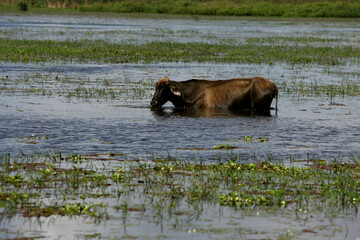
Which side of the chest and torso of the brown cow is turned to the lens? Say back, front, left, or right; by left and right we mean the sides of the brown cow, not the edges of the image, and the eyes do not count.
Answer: left
